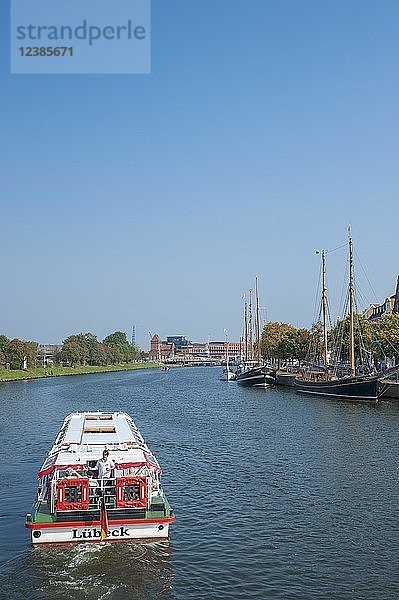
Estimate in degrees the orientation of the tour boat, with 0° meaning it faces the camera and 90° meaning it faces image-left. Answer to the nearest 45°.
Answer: approximately 180°
